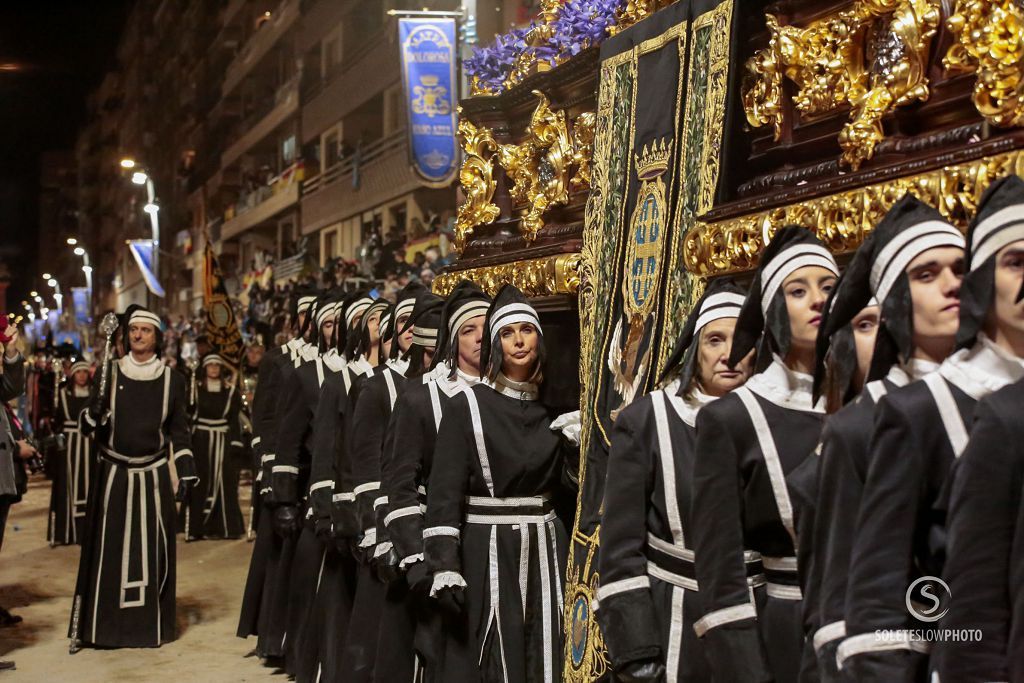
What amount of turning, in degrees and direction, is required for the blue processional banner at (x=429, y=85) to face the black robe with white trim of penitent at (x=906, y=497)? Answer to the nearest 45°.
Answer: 0° — it already faces them

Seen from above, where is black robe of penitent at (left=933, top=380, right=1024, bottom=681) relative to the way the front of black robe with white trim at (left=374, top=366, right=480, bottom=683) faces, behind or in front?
in front

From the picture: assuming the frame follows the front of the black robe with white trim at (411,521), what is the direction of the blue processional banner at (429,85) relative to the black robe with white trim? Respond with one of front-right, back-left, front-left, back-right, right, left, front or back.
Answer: back-left
